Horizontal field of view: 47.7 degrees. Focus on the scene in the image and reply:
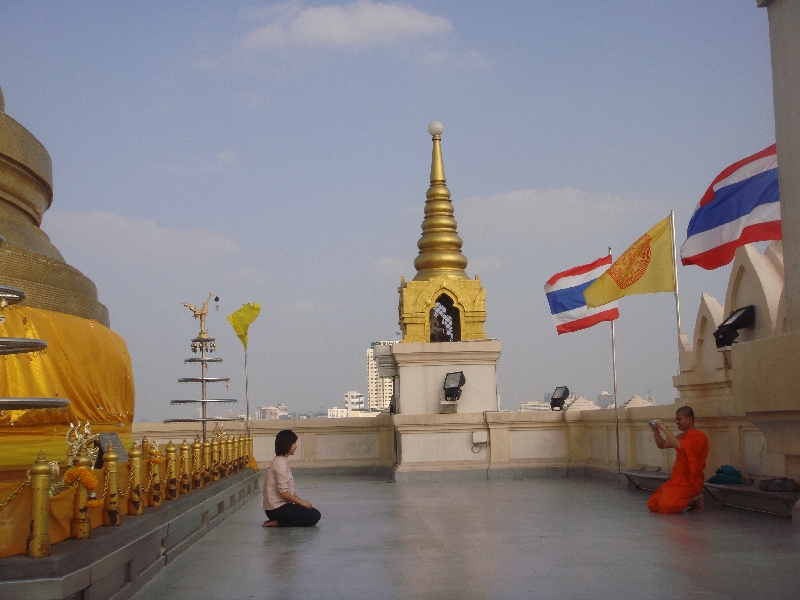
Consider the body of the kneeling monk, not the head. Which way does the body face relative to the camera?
to the viewer's left

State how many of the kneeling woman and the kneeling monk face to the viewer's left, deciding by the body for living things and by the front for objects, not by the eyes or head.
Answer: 1

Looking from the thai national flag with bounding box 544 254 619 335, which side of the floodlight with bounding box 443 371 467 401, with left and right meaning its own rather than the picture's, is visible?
left

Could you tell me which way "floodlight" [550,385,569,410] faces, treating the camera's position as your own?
facing the viewer and to the left of the viewer

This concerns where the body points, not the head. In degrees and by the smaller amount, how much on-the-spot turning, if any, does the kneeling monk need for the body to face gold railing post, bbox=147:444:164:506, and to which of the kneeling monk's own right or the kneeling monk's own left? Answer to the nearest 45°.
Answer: approximately 45° to the kneeling monk's own left

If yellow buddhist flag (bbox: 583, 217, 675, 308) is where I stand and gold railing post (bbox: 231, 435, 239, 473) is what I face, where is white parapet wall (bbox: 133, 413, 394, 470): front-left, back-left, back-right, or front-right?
front-right

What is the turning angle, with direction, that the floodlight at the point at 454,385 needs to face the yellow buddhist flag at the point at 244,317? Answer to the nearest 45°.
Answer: approximately 45° to its right

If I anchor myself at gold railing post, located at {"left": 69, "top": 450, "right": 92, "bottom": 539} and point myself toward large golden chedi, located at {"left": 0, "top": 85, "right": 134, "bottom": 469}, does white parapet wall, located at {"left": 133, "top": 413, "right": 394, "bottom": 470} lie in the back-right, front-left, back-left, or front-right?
front-right

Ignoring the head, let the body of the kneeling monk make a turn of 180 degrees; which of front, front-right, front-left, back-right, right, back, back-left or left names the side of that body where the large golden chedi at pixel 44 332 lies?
back
